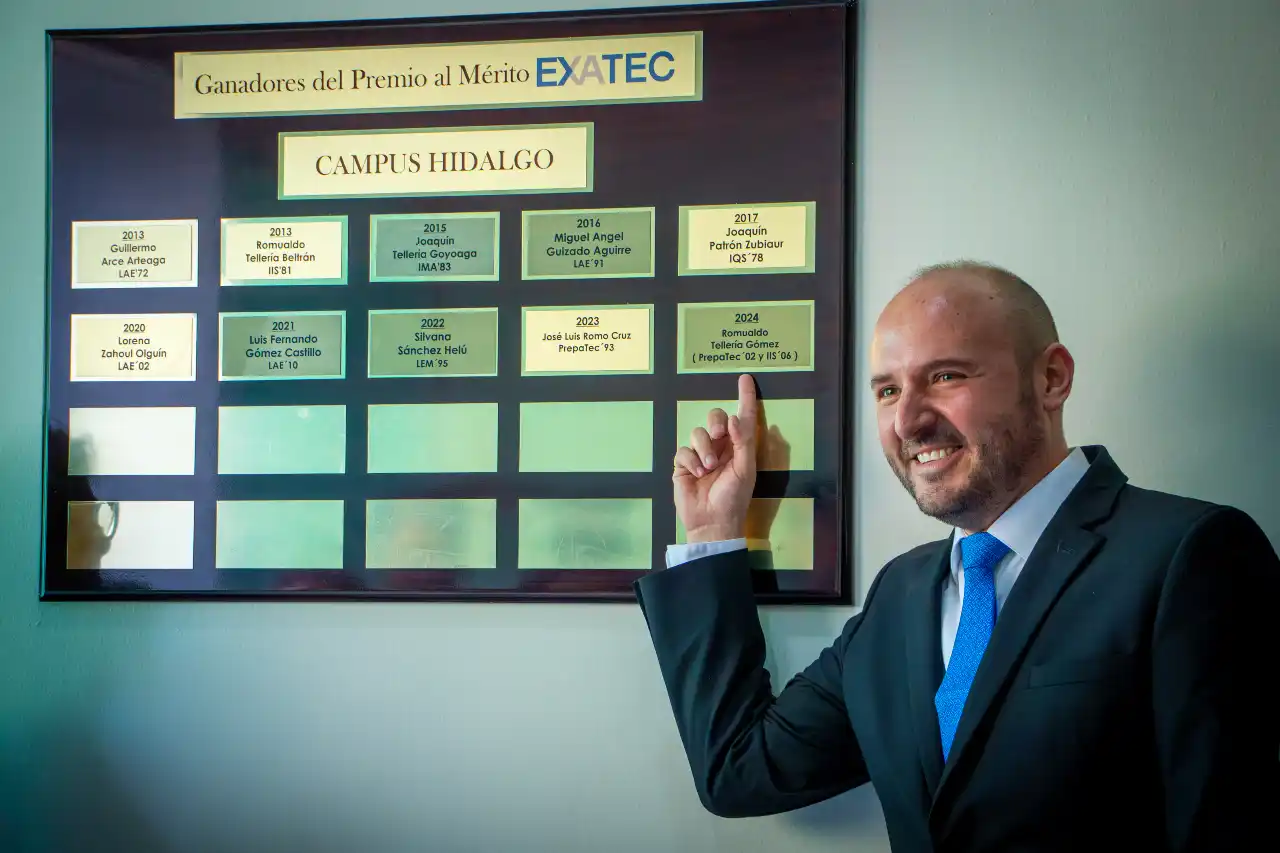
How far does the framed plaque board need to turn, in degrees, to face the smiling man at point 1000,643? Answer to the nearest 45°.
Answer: approximately 45° to its left

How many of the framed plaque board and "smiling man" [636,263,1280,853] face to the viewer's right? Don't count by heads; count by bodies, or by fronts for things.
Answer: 0

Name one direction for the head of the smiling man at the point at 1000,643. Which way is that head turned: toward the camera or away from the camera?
toward the camera

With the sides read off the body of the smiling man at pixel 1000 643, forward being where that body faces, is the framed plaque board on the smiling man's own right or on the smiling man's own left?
on the smiling man's own right

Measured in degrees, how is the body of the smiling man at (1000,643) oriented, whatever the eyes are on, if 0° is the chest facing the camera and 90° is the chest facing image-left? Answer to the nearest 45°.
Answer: approximately 45°

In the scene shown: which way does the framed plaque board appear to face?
toward the camera
